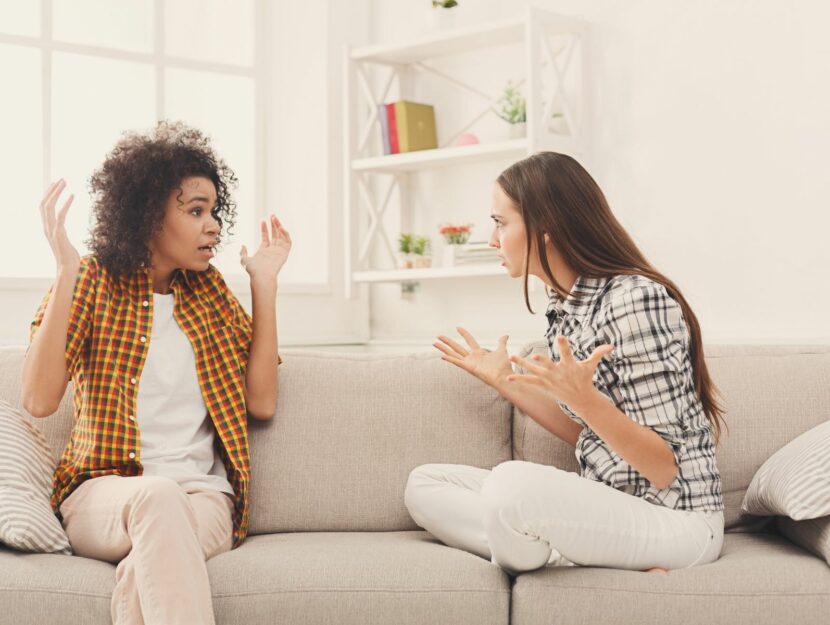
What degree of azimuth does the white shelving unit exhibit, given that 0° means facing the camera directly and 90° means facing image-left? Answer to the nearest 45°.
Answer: approximately 45°

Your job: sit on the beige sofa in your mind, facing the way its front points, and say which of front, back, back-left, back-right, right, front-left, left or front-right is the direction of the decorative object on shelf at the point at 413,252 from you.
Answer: back

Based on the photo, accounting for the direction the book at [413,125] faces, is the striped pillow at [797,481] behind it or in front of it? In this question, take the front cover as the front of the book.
in front

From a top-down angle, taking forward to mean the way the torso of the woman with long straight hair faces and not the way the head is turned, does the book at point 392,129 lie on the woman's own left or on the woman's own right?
on the woman's own right

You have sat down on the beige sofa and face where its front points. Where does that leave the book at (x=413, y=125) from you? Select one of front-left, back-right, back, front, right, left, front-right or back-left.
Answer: back

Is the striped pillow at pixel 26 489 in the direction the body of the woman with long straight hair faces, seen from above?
yes

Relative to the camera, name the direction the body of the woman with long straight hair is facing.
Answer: to the viewer's left

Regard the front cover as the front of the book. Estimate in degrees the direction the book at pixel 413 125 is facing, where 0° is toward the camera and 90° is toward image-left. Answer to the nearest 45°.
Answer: approximately 315°

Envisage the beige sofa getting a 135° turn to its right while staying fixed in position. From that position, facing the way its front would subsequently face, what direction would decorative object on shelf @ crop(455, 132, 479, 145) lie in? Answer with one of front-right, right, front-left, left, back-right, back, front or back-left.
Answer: front-right

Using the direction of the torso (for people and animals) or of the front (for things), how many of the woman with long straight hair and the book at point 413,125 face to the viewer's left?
1

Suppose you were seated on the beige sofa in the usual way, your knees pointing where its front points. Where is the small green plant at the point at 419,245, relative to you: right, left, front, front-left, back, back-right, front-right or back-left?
back

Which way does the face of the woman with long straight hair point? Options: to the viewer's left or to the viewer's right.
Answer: to the viewer's left

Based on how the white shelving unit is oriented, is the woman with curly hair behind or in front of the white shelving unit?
in front

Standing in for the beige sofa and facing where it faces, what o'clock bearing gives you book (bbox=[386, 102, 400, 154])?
The book is roughly at 6 o'clock from the beige sofa.

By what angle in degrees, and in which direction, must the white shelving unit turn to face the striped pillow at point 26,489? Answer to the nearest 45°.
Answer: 0° — it already faces it
